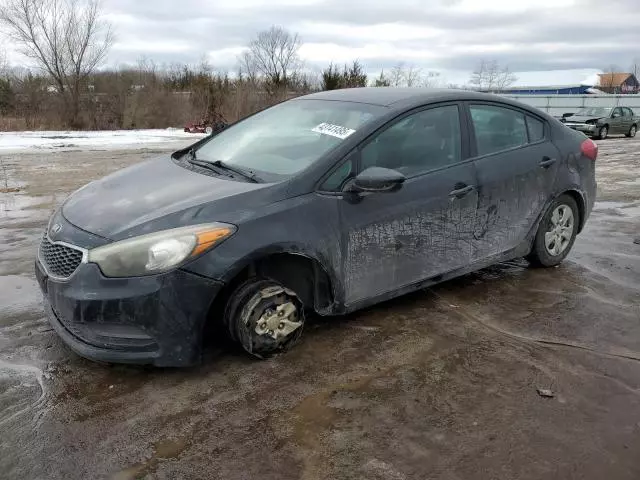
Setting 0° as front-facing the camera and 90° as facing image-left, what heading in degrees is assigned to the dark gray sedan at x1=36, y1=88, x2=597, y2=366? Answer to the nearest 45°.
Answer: approximately 45°
